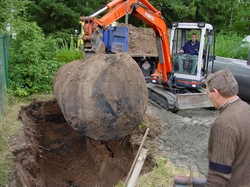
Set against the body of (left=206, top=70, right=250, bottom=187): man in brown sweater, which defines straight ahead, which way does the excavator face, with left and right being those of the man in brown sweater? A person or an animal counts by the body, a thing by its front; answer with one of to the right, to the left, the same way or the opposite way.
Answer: to the left

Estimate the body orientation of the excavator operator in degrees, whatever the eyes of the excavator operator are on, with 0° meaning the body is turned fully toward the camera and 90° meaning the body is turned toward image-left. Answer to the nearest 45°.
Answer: approximately 45°

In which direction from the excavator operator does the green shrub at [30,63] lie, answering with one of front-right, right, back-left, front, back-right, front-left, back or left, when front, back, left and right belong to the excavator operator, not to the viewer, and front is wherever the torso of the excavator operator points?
front-right

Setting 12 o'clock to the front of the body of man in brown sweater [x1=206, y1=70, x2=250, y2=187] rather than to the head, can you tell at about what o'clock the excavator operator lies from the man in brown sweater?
The excavator operator is roughly at 1 o'clock from the man in brown sweater.

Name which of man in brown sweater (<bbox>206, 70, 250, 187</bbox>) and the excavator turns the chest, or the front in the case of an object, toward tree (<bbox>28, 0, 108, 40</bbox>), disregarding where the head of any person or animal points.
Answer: the man in brown sweater

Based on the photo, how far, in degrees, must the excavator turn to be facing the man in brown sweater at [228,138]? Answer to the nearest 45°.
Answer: approximately 45° to its left

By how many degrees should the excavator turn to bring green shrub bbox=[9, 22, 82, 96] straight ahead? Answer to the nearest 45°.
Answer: approximately 45° to its right

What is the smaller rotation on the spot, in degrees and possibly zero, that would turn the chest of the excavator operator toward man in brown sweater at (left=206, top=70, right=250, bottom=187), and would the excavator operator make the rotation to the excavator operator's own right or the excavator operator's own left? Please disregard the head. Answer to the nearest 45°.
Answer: approximately 45° to the excavator operator's own left

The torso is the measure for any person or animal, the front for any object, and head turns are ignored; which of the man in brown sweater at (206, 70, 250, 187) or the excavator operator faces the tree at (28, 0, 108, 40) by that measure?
the man in brown sweater

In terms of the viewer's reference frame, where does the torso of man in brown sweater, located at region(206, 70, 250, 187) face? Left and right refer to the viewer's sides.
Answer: facing away from the viewer and to the left of the viewer

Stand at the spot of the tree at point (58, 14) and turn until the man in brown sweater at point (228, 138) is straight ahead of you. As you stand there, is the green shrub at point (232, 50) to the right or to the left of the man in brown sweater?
left

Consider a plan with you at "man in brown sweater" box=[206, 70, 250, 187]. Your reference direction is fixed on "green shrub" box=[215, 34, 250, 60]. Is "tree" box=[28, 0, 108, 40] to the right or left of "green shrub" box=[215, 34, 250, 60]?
left

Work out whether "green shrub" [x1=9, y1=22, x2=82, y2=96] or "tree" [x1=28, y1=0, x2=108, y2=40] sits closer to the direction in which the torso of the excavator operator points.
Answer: the green shrub
